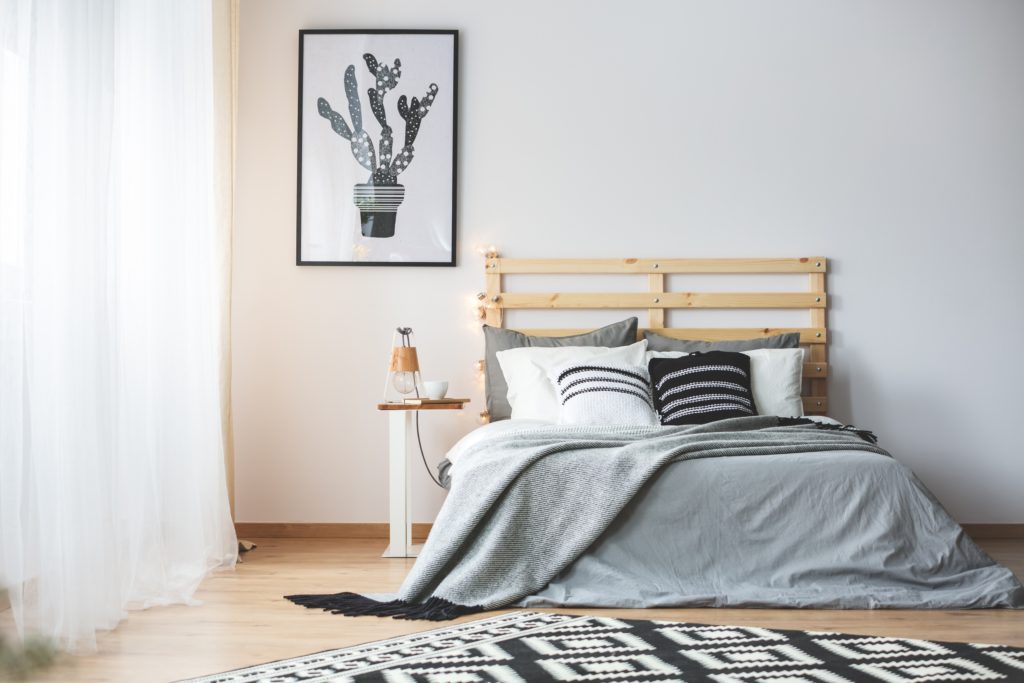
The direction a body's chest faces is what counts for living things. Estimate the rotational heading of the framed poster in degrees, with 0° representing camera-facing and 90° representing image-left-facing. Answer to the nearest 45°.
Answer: approximately 0°

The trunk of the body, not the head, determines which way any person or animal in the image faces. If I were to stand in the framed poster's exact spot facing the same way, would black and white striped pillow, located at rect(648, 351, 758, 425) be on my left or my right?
on my left

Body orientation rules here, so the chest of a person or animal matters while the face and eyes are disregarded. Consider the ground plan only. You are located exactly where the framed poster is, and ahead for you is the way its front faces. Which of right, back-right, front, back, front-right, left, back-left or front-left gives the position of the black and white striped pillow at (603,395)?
front-left

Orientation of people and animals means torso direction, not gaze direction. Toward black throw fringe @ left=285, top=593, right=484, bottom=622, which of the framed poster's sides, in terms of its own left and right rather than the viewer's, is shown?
front

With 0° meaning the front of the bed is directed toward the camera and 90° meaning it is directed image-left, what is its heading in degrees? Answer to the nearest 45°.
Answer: approximately 0°

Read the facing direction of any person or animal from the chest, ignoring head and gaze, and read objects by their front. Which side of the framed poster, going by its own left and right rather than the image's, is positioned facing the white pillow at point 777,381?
left

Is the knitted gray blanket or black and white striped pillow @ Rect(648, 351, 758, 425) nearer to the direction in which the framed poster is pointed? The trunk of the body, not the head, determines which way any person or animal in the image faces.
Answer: the knitted gray blanket

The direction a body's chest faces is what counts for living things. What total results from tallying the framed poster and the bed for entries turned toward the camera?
2

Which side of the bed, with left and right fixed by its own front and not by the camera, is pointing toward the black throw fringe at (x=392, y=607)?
right
